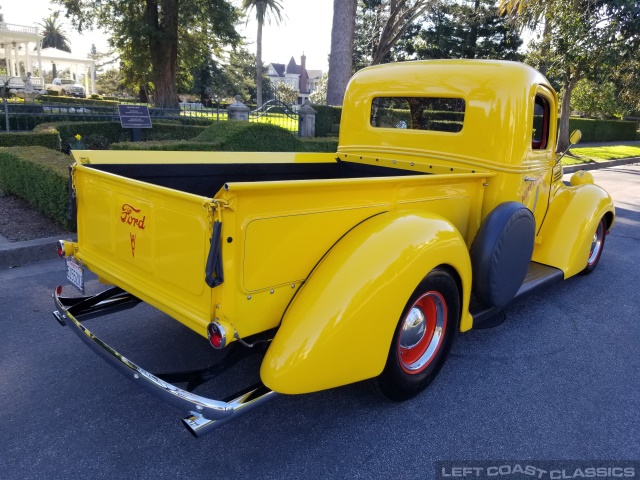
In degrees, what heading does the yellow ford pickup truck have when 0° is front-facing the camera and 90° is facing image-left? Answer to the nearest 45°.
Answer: approximately 225°

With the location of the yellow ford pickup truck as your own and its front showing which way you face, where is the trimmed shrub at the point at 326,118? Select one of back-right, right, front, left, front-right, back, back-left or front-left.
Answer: front-left

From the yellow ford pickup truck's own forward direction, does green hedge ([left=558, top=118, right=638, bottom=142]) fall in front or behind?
in front

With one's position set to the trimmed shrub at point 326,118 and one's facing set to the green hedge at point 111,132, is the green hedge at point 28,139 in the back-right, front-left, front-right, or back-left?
front-left

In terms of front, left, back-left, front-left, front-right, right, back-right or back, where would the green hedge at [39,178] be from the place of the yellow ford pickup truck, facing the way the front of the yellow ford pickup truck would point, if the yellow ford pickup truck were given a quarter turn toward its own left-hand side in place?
front

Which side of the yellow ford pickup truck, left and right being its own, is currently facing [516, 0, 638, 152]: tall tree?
front

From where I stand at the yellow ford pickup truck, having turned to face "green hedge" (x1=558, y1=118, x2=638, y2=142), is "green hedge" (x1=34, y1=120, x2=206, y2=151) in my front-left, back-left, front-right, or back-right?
front-left

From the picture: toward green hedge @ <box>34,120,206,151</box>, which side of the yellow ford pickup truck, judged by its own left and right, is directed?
left

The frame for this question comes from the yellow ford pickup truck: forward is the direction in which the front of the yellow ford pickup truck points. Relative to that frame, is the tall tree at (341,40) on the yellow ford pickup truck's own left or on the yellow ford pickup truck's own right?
on the yellow ford pickup truck's own left

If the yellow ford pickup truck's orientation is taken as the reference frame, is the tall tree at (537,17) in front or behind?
in front

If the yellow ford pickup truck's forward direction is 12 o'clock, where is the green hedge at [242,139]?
The green hedge is roughly at 10 o'clock from the yellow ford pickup truck.

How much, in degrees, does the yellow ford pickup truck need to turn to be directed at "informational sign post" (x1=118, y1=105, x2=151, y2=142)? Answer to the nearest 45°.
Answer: approximately 90° to its left

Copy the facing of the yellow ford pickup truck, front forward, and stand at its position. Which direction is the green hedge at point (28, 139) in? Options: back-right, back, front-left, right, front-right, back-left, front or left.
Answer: left

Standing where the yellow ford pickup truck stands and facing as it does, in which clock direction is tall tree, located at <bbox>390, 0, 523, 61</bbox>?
The tall tree is roughly at 11 o'clock from the yellow ford pickup truck.

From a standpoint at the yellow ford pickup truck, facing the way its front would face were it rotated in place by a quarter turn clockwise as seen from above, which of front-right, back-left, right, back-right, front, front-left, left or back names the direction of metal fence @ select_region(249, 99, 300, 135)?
back-left
